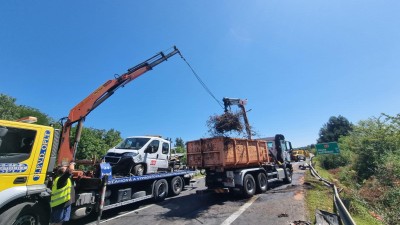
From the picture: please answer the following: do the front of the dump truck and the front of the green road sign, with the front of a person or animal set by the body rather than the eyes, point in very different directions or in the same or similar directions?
very different directions

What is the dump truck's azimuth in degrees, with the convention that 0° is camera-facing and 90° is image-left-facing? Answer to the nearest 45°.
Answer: approximately 225°

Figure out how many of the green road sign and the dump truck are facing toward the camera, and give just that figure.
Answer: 1

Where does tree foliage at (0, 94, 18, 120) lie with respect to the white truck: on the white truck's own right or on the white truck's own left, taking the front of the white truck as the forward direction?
on the white truck's own right

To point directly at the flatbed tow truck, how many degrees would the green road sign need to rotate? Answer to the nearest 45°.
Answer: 0° — it already faces it

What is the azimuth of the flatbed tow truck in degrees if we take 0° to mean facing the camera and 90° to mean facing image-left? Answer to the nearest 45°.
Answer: approximately 45°

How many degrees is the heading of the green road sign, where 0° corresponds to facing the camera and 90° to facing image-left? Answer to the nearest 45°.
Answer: approximately 0°

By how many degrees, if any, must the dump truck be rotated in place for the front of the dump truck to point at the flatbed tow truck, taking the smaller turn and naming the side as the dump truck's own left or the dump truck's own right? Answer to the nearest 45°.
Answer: approximately 180°

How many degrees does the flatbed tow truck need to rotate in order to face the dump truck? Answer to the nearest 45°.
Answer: approximately 135° to its left
